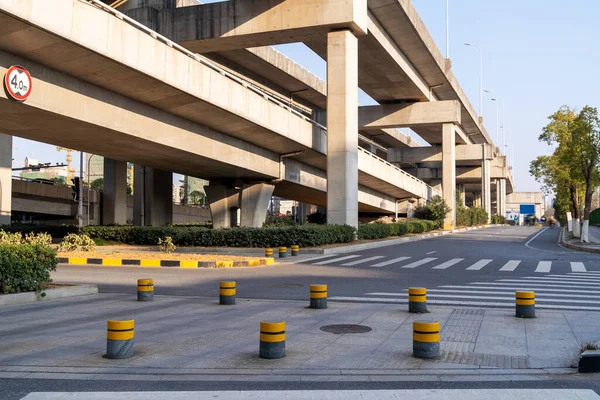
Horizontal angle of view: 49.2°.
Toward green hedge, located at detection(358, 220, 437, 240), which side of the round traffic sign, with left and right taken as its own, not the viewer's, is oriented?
left

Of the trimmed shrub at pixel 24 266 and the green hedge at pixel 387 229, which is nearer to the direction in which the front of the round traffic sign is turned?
the trimmed shrub

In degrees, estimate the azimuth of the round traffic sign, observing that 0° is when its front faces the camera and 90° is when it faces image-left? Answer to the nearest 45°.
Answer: approximately 315°

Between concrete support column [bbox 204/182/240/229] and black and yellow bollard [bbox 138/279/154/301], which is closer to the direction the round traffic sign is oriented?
the black and yellow bollard

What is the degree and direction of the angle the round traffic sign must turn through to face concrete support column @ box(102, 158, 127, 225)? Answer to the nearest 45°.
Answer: approximately 135° to its left

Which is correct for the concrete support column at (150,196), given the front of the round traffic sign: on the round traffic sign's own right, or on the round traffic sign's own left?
on the round traffic sign's own left

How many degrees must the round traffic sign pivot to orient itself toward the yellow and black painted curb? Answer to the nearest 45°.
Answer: approximately 90° to its left

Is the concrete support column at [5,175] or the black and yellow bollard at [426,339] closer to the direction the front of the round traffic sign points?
the black and yellow bollard

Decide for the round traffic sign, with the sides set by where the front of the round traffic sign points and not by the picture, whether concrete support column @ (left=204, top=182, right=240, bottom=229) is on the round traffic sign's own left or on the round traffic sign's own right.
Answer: on the round traffic sign's own left

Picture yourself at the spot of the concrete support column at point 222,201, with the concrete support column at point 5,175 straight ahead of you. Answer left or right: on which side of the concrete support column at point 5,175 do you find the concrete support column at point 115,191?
right

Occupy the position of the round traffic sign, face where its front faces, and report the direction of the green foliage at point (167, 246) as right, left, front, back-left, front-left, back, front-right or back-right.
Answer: left
